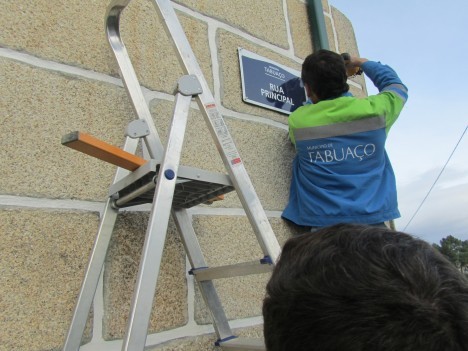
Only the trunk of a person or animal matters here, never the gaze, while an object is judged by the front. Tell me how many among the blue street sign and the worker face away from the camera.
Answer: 1

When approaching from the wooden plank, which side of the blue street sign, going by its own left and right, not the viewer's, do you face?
right

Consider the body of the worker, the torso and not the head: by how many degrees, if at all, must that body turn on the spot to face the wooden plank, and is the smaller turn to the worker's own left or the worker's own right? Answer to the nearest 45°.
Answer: approximately 135° to the worker's own left

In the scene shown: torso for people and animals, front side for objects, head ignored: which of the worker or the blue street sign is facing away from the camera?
the worker

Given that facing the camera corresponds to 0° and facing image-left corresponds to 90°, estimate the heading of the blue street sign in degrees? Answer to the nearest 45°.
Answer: approximately 315°

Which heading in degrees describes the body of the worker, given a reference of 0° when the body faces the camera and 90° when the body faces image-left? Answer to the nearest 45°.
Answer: approximately 180°

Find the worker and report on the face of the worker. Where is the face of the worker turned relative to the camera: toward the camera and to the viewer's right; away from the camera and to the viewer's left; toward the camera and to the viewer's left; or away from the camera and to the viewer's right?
away from the camera and to the viewer's left
